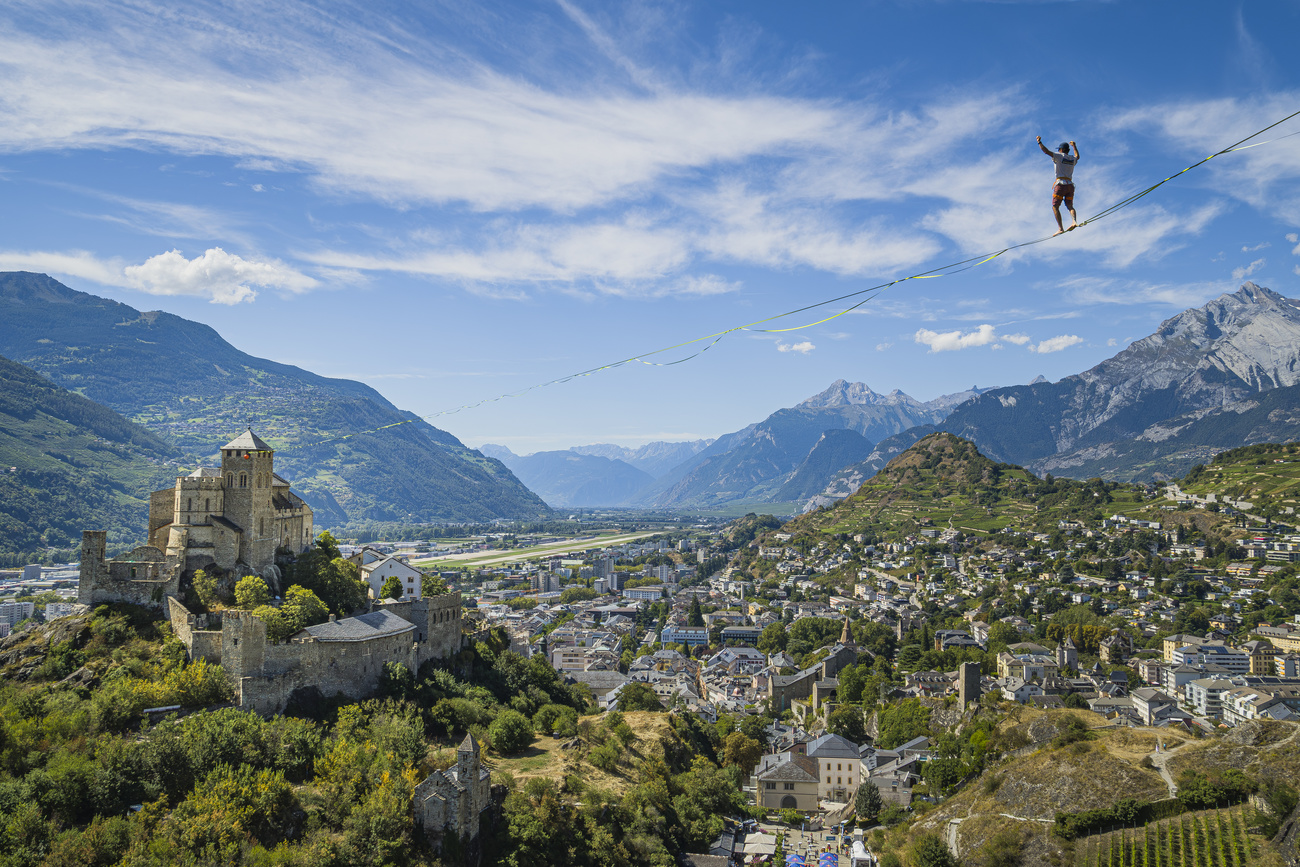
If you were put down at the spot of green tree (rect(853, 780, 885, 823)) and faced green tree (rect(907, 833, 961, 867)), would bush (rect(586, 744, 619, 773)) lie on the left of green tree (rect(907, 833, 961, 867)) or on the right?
right

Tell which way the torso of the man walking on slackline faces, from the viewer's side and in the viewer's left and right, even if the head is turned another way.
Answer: facing away from the viewer and to the left of the viewer

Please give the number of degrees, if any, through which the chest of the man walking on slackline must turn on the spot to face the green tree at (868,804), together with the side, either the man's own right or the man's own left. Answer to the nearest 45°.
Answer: approximately 45° to the man's own right

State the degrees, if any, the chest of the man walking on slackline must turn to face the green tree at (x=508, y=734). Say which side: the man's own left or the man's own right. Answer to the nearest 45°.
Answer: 0° — they already face it

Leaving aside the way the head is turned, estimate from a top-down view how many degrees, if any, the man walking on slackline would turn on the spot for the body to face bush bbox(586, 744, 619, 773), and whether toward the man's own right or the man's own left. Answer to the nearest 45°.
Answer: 0° — they already face it
